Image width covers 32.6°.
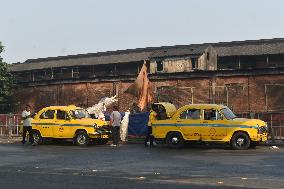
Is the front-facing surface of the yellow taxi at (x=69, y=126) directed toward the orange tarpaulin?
no

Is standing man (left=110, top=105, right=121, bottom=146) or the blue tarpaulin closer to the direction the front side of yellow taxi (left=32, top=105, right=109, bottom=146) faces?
the standing man

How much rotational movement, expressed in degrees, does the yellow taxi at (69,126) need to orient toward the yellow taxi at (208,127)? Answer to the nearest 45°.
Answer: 0° — it already faces it

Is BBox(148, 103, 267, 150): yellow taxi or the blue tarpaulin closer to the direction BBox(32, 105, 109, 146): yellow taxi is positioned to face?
the yellow taxi

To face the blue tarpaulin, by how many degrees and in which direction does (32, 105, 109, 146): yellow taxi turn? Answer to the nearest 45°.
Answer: approximately 45° to its left

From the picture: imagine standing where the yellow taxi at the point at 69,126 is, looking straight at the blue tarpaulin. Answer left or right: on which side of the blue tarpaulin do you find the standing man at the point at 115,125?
right

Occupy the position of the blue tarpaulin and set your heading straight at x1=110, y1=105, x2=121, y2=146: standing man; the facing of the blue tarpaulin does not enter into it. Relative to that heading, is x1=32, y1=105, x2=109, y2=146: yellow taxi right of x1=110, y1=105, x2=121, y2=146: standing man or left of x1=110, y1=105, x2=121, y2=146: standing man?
right

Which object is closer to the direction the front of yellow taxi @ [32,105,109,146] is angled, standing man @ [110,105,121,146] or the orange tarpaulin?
the standing man

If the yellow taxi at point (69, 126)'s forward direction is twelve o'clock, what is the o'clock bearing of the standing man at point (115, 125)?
The standing man is roughly at 11 o'clock from the yellow taxi.

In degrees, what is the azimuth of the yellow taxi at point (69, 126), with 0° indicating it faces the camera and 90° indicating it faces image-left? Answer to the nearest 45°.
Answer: approximately 315°
